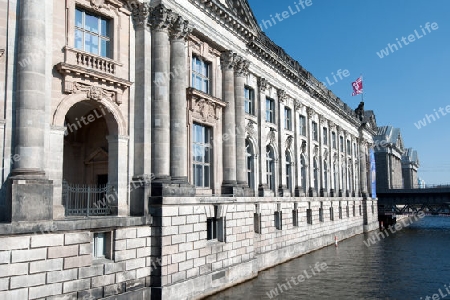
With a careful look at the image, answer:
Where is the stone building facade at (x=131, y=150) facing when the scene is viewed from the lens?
facing the viewer and to the right of the viewer
